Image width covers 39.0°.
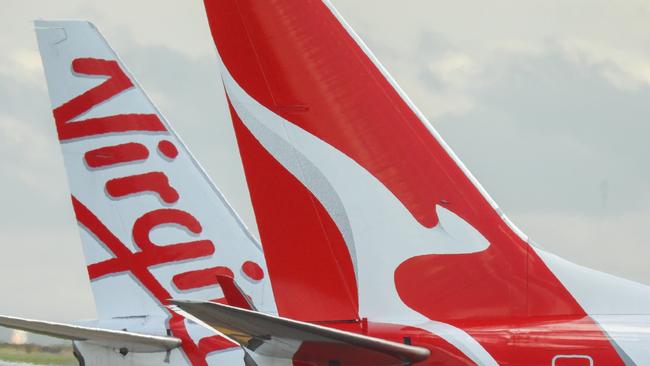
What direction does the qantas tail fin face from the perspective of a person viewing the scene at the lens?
facing to the right of the viewer
